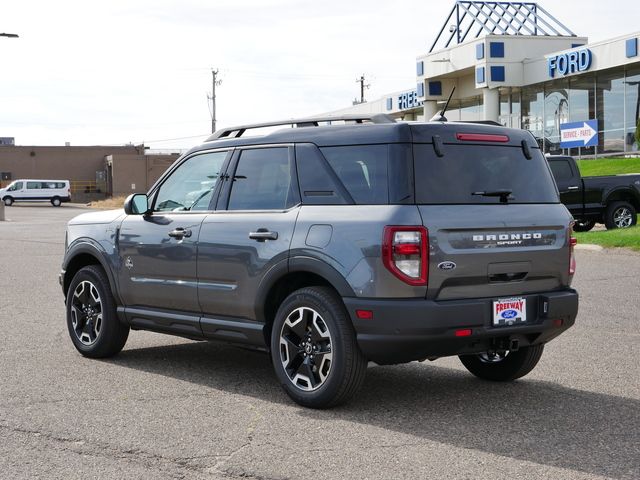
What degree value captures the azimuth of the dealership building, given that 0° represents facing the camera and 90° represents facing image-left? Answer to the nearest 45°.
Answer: approximately 45°

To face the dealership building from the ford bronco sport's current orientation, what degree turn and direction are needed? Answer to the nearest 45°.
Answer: approximately 45° to its right

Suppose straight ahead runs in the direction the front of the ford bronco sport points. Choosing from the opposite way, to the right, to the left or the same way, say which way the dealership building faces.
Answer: to the left

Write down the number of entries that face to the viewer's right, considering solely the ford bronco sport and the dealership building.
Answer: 0

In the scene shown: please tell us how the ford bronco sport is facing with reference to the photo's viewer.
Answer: facing away from the viewer and to the left of the viewer

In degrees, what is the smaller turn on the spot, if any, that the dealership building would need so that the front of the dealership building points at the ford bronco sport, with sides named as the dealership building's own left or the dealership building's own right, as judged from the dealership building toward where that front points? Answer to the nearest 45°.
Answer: approximately 45° to the dealership building's own left
